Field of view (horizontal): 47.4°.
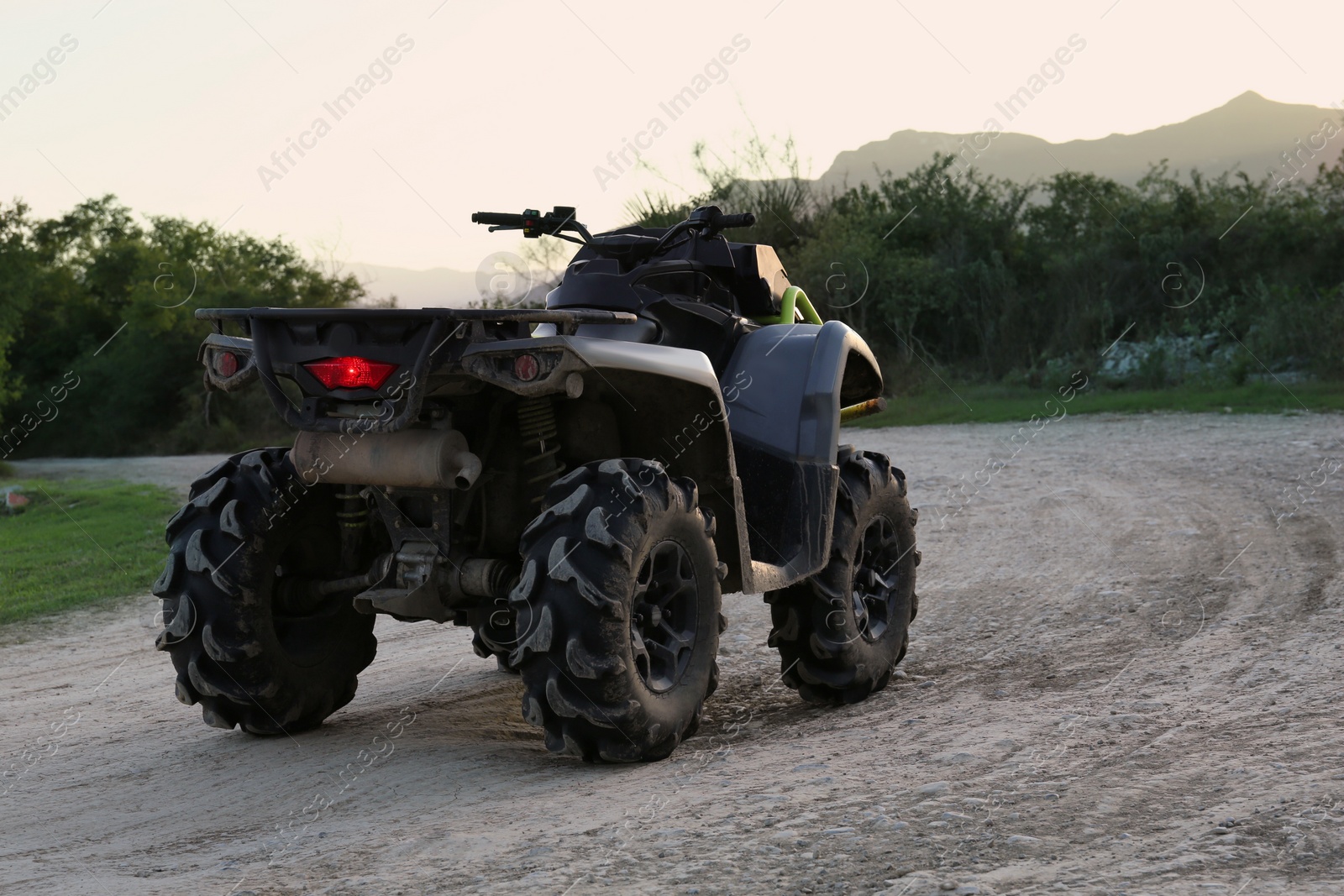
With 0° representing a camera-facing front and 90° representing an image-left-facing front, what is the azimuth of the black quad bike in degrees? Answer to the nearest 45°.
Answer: approximately 225°

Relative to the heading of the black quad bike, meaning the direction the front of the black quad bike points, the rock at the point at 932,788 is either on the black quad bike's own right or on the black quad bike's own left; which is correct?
on the black quad bike's own right
